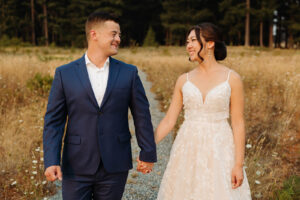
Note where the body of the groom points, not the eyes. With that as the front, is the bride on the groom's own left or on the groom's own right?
on the groom's own left

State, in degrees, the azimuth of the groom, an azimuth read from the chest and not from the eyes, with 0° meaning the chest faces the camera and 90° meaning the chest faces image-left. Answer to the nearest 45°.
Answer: approximately 0°

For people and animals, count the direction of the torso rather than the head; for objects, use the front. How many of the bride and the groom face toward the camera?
2

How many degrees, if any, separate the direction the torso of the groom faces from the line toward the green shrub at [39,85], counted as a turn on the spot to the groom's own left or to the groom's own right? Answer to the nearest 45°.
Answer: approximately 180°

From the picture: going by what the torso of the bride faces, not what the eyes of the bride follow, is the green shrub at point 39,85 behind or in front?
behind

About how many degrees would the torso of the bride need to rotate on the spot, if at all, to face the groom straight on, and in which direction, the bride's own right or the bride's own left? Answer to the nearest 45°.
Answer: approximately 45° to the bride's own right

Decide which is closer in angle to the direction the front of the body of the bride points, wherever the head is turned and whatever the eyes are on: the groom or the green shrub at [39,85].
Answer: the groom

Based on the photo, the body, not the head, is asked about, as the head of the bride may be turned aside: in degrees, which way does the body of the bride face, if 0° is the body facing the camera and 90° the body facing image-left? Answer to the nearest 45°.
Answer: approximately 0°
